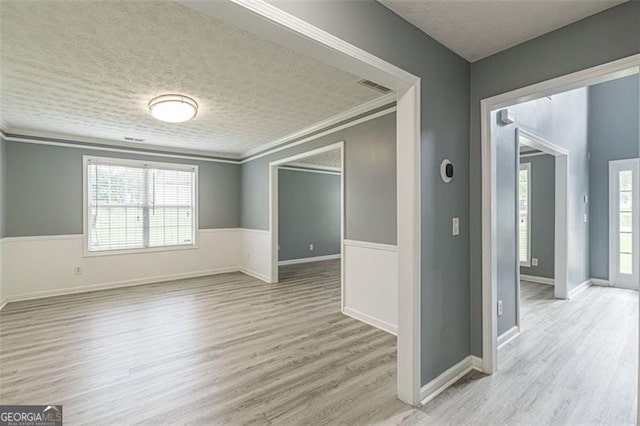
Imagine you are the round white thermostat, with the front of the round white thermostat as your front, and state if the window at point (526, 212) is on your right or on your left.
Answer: on your left

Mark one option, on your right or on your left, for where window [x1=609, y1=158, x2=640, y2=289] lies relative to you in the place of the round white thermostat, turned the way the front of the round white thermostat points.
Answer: on your left

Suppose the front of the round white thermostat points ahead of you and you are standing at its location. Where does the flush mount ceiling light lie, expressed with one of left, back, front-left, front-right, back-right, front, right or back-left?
back-right

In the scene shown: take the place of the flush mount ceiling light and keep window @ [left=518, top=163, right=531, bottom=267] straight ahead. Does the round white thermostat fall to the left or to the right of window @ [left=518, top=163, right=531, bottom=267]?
right

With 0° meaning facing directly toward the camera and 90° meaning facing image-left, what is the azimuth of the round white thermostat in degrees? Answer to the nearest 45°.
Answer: approximately 315°
